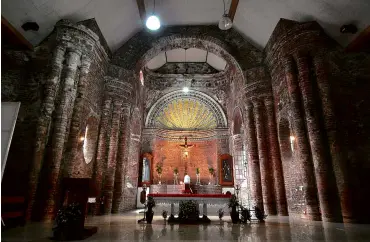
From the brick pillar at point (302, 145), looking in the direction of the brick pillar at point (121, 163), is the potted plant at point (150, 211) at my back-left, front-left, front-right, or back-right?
front-left

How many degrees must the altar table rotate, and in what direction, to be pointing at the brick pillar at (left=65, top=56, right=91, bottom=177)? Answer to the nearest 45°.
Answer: approximately 90° to its right

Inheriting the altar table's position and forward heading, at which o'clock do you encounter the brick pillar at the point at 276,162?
The brick pillar is roughly at 8 o'clock from the altar table.

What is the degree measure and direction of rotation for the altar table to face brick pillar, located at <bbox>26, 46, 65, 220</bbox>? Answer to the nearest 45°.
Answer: approximately 90° to its right

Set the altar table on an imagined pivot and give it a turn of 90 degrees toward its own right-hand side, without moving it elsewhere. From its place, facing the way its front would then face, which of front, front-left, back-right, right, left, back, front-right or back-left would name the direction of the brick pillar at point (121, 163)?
front-right

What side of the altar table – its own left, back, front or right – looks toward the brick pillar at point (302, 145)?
left

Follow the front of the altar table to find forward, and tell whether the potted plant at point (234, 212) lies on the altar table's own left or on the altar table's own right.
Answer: on the altar table's own left

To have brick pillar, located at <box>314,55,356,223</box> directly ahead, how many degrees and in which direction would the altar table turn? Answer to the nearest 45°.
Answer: approximately 90° to its left

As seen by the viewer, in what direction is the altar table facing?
toward the camera

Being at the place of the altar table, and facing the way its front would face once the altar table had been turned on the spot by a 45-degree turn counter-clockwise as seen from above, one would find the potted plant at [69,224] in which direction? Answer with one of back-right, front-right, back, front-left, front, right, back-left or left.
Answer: right

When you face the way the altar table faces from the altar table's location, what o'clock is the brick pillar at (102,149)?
The brick pillar is roughly at 4 o'clock from the altar table.

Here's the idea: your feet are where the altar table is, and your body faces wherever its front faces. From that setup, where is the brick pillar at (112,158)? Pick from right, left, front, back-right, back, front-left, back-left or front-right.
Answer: back-right

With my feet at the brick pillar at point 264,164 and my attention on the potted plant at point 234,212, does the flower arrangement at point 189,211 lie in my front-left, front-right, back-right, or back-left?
front-right

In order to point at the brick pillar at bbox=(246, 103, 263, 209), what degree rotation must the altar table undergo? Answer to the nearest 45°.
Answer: approximately 135° to its left
